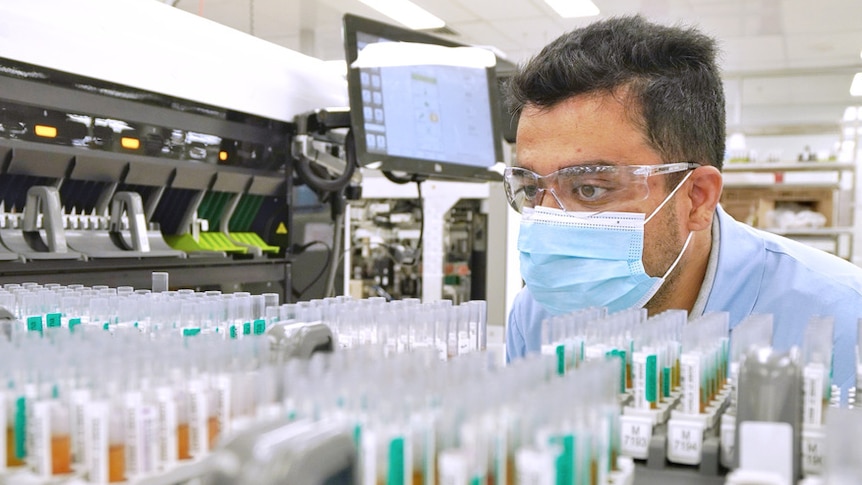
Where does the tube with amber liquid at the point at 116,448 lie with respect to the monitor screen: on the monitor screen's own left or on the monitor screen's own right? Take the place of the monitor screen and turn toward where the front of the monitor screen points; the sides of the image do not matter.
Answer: on the monitor screen's own right

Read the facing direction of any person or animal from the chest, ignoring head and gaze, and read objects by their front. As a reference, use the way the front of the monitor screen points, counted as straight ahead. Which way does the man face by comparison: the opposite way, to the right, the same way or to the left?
to the right

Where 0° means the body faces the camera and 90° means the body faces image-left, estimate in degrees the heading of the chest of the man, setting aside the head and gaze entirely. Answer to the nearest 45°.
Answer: approximately 45°

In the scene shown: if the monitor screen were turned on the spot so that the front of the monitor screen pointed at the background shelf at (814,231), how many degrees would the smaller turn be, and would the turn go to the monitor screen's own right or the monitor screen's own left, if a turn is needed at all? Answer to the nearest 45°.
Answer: approximately 90° to the monitor screen's own left

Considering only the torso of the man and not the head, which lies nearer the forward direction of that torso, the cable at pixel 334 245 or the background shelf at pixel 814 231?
the cable

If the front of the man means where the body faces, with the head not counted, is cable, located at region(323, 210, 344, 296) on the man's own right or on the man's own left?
on the man's own right

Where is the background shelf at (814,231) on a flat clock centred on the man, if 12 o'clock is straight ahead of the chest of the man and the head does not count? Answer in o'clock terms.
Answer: The background shelf is roughly at 5 o'clock from the man.

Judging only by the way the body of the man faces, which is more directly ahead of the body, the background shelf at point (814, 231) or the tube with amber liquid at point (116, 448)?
the tube with amber liquid

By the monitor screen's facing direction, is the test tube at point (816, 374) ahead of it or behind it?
ahead

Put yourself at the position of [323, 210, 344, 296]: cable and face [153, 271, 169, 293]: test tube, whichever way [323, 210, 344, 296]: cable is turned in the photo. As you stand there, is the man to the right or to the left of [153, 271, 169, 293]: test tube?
left

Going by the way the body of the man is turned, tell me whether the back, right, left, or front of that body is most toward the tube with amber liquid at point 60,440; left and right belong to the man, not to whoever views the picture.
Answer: front

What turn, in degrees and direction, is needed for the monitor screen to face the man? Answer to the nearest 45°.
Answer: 0° — it already faces them

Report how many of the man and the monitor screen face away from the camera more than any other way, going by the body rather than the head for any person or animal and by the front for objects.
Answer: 0

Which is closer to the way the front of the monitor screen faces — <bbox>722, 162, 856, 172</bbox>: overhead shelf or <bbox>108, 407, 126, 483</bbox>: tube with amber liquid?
the tube with amber liquid

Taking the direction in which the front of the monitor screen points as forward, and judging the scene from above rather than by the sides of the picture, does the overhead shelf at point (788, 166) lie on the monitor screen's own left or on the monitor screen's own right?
on the monitor screen's own left

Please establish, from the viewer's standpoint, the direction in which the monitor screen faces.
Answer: facing the viewer and to the right of the viewer
